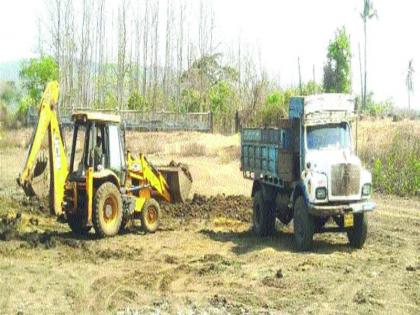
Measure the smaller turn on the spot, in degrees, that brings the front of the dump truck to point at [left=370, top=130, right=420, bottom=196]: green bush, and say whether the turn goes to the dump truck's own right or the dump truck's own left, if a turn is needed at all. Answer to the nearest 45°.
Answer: approximately 135° to the dump truck's own left

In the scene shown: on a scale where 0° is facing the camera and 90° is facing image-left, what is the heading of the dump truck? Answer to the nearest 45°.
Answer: approximately 315°

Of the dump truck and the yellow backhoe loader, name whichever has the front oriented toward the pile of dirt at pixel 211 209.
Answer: the yellow backhoe loader

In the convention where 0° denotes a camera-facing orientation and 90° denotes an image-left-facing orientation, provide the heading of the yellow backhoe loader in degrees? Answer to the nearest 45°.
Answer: approximately 225°

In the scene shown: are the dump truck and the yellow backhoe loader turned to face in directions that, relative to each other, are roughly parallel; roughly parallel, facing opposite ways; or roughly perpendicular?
roughly perpendicular

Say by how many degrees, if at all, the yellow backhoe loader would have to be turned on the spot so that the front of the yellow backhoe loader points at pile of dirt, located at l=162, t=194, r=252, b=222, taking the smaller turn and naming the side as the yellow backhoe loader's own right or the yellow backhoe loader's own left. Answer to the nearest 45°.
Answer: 0° — it already faces it

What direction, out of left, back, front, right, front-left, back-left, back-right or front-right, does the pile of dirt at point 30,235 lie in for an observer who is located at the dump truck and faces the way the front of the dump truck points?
back-right

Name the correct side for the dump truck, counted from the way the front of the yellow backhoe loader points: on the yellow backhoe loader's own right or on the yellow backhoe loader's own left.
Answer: on the yellow backhoe loader's own right
